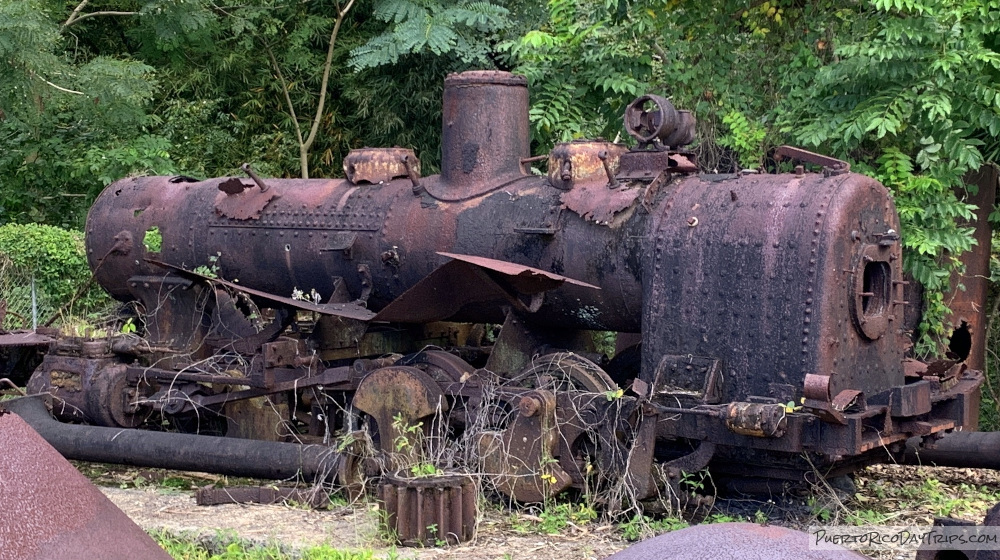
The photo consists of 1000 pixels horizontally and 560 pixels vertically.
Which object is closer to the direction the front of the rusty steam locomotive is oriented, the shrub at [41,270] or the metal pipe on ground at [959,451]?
the shrub

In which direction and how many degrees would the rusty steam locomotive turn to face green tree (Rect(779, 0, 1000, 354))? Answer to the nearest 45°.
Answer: approximately 90° to its right

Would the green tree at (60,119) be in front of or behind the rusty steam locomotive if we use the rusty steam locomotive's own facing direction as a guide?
in front

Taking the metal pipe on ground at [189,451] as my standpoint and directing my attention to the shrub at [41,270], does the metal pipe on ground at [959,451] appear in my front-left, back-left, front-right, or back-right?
back-right

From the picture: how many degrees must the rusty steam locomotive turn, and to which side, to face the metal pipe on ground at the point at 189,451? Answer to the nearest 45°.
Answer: approximately 45° to its left

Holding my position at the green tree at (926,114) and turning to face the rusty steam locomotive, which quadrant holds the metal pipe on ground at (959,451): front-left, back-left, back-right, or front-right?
front-left

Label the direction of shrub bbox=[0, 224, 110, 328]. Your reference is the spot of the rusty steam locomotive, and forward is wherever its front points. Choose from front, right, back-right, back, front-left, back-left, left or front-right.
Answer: front

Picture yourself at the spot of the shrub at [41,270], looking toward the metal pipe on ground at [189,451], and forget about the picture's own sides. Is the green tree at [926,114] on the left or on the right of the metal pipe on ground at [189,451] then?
left

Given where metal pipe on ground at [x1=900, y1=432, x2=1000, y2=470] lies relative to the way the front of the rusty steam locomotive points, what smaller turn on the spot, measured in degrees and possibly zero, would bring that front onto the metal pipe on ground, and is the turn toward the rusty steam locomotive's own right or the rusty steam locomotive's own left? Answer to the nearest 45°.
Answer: approximately 135° to the rusty steam locomotive's own right

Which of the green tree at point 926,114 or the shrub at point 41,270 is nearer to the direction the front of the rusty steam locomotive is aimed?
the shrub

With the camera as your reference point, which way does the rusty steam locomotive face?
facing away from the viewer and to the left of the viewer

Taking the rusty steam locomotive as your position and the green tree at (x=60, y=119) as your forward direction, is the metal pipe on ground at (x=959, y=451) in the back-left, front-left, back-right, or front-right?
back-right
